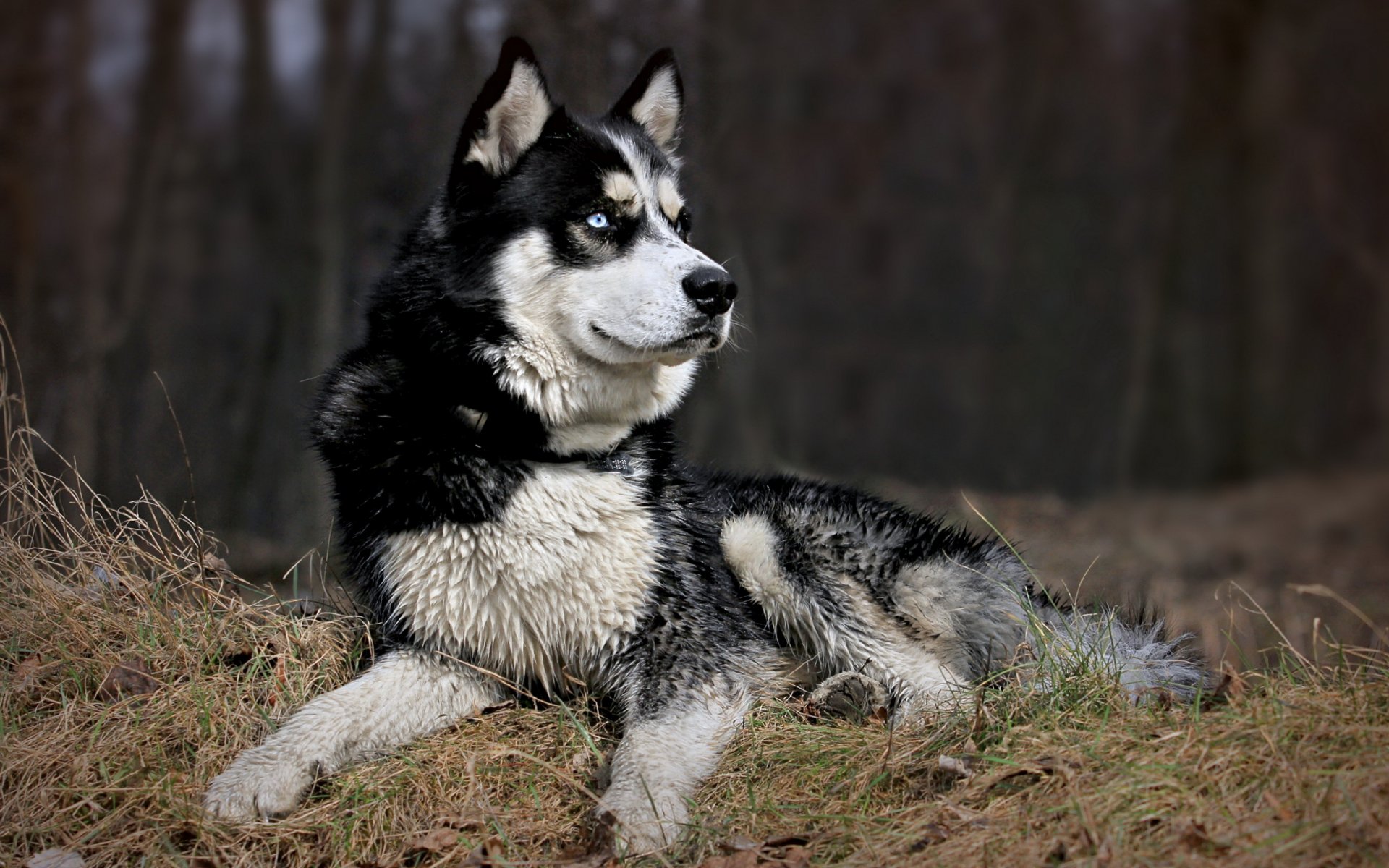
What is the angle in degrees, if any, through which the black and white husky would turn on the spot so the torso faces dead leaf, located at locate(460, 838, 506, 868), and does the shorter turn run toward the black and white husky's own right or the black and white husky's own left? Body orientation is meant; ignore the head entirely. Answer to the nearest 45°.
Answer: approximately 45° to the black and white husky's own left

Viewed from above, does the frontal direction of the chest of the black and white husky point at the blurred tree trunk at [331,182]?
no

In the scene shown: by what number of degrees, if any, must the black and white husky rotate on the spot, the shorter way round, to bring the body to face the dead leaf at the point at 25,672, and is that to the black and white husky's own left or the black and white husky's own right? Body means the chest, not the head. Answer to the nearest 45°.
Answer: approximately 45° to the black and white husky's own right

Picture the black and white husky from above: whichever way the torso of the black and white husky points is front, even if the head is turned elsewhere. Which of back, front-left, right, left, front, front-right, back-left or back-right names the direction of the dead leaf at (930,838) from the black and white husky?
left

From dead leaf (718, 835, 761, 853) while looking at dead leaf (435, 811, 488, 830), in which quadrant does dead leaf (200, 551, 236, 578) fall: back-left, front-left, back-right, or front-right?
front-right

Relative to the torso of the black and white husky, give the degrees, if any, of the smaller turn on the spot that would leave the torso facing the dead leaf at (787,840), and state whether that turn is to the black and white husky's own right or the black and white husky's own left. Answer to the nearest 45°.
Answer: approximately 90° to the black and white husky's own left

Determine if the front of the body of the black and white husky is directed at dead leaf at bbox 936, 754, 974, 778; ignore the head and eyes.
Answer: no

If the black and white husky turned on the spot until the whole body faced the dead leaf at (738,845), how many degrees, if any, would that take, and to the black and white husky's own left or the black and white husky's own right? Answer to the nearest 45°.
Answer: approximately 90° to the black and white husky's own left

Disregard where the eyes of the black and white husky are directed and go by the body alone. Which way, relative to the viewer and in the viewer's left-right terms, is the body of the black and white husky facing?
facing the viewer and to the left of the viewer

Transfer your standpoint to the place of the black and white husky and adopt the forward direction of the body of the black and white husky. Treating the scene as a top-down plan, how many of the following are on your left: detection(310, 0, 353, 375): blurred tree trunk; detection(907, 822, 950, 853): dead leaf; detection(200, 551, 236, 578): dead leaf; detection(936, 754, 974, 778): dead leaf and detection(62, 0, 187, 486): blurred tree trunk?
2

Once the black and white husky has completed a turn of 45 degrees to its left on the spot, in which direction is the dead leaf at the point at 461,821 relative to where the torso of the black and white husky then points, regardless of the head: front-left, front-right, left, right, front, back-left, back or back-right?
front

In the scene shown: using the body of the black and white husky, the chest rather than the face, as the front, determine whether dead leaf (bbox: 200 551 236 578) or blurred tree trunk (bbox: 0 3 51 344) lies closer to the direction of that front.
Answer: the dead leaf

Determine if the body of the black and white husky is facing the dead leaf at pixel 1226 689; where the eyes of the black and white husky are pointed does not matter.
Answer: no

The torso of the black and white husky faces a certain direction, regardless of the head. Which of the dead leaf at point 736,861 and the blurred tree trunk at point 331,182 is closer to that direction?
the dead leaf

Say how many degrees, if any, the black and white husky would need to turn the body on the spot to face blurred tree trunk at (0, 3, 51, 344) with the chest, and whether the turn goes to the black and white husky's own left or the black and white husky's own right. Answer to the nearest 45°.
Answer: approximately 90° to the black and white husky's own right

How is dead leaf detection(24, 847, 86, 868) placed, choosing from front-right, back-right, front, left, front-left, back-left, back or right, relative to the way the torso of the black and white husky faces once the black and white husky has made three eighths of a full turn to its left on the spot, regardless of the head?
back-right

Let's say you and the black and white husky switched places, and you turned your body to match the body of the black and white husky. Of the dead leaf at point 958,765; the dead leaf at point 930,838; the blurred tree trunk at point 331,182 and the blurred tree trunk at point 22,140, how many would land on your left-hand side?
2
